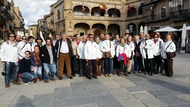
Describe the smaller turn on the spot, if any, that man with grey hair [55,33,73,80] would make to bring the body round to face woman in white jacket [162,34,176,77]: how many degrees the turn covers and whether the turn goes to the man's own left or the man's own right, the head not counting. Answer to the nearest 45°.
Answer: approximately 90° to the man's own left

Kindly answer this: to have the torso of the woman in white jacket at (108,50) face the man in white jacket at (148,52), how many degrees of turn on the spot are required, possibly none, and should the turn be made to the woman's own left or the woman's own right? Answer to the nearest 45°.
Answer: approximately 90° to the woman's own left

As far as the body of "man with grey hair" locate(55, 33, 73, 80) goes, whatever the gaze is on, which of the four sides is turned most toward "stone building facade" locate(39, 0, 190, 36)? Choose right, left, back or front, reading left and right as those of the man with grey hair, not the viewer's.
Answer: back

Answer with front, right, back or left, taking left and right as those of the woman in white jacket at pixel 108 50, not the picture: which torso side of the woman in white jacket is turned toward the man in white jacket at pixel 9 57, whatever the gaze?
right

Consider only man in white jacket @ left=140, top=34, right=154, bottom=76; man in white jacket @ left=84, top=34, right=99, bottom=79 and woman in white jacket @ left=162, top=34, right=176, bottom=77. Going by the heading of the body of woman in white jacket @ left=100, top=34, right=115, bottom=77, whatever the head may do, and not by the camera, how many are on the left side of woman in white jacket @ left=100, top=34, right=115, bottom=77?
2

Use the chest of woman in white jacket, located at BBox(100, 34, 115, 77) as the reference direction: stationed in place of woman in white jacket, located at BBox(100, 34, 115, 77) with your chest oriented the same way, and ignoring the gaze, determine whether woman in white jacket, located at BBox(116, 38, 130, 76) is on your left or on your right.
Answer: on your left

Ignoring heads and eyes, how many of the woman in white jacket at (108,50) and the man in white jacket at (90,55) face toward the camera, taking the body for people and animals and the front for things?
2

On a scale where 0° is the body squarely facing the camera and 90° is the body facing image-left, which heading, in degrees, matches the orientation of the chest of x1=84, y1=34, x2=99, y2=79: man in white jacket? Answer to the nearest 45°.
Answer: approximately 0°

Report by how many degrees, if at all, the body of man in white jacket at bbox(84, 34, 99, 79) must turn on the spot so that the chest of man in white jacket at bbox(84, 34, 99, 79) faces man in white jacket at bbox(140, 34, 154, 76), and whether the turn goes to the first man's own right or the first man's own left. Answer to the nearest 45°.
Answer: approximately 90° to the first man's own left

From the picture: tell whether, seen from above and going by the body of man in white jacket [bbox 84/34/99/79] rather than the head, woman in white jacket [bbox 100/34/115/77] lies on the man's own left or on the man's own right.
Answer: on the man's own left

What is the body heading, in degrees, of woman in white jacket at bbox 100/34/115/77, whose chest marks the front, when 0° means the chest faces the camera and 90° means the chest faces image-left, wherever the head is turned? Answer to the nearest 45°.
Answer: approximately 0°

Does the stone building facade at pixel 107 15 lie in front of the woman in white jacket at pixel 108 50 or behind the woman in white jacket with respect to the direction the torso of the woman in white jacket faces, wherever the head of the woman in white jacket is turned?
behind
